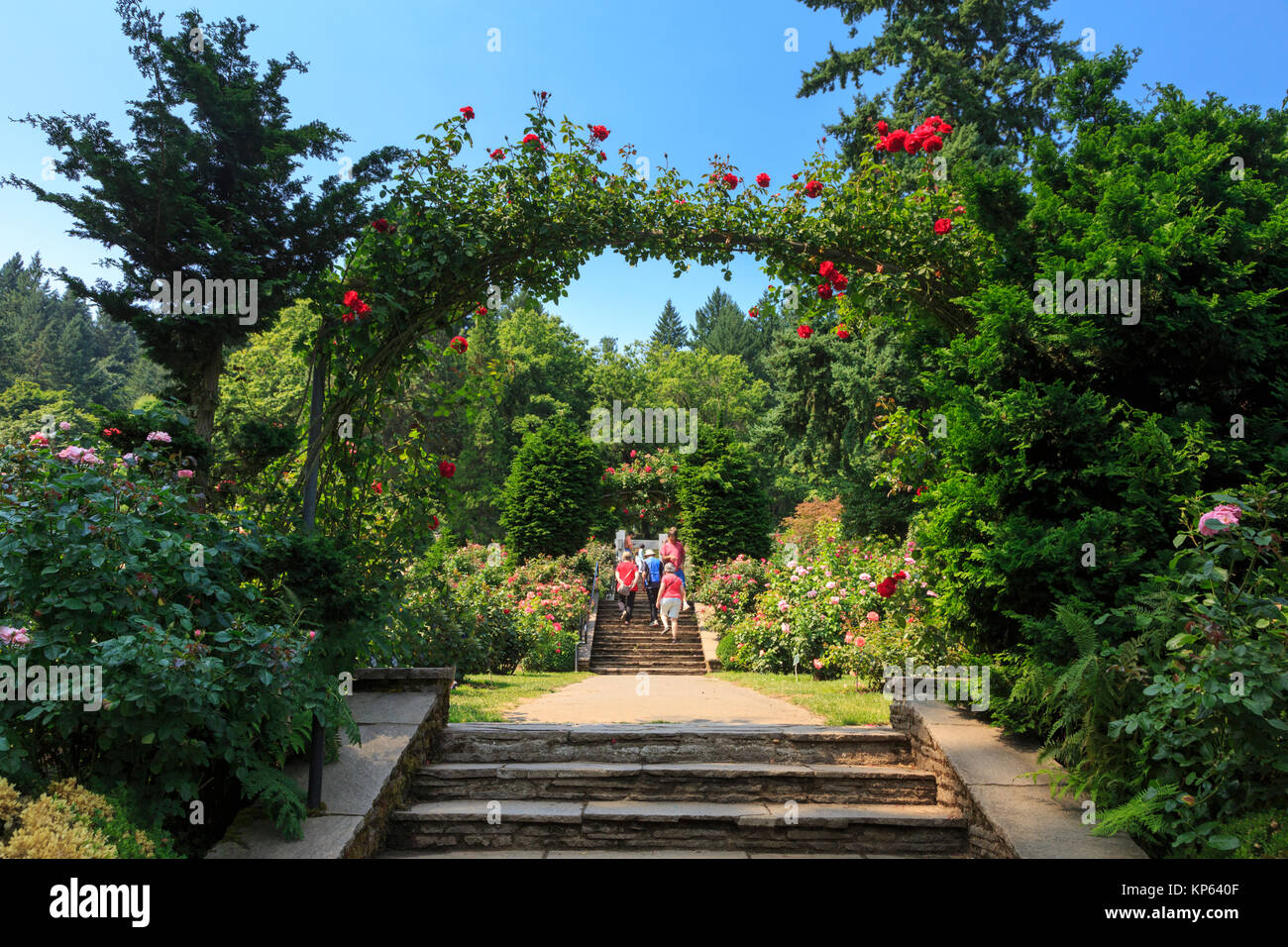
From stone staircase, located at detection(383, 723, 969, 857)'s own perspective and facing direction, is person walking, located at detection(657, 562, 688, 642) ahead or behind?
behind

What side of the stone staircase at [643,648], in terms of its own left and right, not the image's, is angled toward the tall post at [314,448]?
front

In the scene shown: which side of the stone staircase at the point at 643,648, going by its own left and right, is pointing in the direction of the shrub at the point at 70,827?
front

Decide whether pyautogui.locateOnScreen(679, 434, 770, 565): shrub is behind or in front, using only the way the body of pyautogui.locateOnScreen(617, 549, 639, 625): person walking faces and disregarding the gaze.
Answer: in front

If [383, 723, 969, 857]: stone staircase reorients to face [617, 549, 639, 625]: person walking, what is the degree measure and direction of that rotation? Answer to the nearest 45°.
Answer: approximately 180°

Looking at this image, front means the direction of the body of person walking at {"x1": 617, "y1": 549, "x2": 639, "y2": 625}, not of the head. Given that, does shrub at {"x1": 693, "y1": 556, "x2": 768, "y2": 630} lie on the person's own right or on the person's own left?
on the person's own right

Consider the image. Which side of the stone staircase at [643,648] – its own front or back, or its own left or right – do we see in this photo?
front

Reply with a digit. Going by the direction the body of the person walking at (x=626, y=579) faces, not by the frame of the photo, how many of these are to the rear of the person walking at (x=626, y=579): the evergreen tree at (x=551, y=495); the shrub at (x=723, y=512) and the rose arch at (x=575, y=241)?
1

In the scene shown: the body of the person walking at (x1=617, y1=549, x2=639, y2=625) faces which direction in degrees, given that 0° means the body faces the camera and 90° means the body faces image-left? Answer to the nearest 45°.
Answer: approximately 180°

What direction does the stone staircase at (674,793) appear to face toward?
toward the camera

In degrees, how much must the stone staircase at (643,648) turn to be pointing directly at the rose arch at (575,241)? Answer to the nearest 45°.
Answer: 0° — it already faces it

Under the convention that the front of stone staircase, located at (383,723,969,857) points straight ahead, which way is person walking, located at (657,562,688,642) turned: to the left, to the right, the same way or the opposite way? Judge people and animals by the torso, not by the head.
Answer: the opposite way

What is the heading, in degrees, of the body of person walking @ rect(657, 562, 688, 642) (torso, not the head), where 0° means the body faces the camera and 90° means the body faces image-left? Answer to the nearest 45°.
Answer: approximately 180°

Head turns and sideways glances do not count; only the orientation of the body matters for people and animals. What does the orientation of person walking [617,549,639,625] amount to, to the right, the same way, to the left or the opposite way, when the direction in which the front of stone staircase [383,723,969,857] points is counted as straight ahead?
the opposite way

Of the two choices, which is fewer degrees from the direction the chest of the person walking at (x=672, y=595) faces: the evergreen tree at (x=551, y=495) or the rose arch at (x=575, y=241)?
the evergreen tree

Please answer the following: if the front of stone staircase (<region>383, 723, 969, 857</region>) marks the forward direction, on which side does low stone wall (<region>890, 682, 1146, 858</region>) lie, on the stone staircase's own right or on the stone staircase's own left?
on the stone staircase's own left

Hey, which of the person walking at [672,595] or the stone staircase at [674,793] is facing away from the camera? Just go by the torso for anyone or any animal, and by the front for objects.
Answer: the person walking
